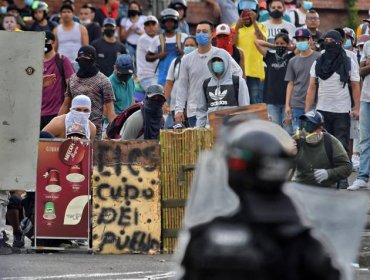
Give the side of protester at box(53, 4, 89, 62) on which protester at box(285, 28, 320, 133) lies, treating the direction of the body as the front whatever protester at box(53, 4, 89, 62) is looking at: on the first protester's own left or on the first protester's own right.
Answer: on the first protester's own left

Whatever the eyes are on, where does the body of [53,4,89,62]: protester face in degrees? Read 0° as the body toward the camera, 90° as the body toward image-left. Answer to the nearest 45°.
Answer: approximately 0°

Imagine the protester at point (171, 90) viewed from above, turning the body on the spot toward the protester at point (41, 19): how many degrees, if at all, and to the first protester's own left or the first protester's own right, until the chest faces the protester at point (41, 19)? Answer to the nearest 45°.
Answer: approximately 135° to the first protester's own right

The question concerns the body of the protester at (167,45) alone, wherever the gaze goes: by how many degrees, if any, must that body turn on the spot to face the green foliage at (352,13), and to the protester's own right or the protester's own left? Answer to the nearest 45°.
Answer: approximately 135° to the protester's own left

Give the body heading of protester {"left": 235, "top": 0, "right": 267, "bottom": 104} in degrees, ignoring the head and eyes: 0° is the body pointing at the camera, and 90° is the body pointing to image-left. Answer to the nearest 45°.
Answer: approximately 0°
